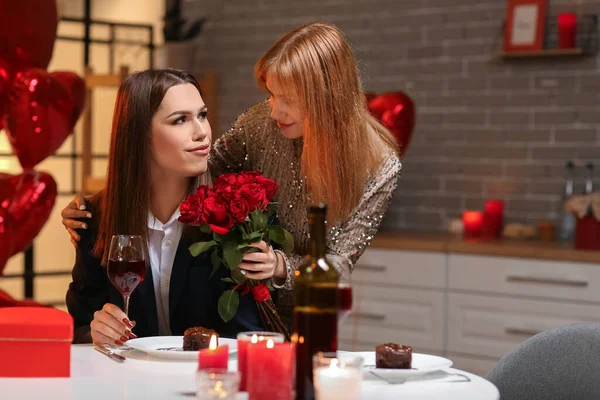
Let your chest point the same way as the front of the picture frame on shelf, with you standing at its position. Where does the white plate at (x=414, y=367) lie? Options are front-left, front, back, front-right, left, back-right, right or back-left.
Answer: front

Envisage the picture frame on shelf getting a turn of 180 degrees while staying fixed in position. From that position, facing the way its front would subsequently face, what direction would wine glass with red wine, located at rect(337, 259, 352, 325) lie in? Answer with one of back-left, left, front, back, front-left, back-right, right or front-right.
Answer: back

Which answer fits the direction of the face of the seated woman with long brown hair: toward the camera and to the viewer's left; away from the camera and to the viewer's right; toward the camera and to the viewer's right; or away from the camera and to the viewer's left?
toward the camera and to the viewer's right

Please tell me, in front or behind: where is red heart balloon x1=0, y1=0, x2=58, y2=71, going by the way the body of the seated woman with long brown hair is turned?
behind

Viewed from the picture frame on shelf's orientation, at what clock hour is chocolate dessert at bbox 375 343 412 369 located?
The chocolate dessert is roughly at 12 o'clock from the picture frame on shelf.

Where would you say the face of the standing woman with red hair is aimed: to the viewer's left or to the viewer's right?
to the viewer's left

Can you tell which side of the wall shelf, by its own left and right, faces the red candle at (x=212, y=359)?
front

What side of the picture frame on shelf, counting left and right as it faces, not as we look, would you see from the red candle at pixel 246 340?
front

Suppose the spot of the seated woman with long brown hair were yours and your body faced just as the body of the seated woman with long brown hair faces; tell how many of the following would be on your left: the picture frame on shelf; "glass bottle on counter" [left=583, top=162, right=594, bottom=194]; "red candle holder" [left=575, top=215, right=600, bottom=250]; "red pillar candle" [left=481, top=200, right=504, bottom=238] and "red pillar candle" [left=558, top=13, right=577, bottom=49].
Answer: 5

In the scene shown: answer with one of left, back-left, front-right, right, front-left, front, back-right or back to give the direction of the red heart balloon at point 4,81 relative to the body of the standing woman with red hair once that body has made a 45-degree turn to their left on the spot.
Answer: back-right

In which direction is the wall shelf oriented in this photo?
toward the camera

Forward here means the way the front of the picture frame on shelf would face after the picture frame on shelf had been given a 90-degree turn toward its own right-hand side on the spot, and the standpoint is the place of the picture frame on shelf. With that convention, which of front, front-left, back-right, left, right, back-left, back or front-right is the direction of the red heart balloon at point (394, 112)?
front-left

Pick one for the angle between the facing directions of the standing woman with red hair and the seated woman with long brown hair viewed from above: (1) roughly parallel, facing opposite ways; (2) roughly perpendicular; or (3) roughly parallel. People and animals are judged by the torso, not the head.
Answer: roughly perpendicular

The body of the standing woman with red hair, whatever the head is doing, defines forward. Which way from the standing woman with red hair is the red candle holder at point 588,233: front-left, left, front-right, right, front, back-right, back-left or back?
back
